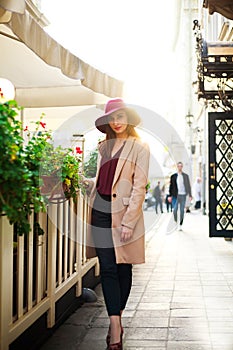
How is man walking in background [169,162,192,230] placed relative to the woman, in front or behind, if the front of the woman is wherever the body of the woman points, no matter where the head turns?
behind

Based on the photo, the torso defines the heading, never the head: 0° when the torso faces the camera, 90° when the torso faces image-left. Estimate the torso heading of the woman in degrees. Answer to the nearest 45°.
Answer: approximately 45°

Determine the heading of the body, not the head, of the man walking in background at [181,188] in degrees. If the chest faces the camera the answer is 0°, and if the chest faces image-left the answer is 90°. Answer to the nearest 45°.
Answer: approximately 0°

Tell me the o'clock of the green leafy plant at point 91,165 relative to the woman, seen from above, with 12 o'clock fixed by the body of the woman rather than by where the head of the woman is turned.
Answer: The green leafy plant is roughly at 4 o'clock from the woman.
